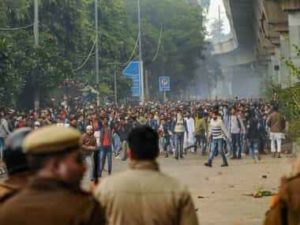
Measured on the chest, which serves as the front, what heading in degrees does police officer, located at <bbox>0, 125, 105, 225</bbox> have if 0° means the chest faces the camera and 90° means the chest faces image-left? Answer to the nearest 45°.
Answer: approximately 225°

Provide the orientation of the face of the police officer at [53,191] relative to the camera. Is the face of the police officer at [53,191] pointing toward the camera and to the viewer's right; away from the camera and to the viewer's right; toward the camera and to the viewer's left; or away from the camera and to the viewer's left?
away from the camera and to the viewer's right

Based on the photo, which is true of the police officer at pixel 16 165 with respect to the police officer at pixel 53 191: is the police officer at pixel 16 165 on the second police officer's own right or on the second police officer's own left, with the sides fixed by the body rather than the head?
on the second police officer's own left
